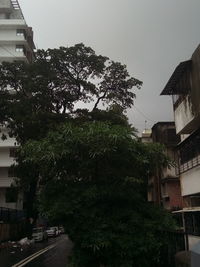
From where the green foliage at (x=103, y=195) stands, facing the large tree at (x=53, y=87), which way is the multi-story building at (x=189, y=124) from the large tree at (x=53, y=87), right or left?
right

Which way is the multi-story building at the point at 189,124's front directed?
to the viewer's left

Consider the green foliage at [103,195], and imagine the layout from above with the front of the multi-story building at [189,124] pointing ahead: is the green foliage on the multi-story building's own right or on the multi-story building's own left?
on the multi-story building's own left

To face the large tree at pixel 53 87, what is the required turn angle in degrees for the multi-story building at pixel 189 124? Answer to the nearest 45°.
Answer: approximately 45° to its right

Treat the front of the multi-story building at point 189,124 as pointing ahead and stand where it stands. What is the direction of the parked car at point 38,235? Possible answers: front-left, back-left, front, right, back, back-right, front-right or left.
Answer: front-right
